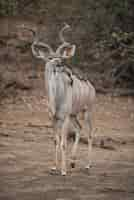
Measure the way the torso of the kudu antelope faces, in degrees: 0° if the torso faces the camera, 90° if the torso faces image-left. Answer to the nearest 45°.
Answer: approximately 45°
